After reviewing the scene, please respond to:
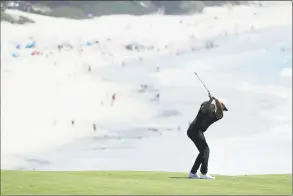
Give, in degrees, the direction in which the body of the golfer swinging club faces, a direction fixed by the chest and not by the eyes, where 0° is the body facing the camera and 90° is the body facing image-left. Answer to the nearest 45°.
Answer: approximately 270°
